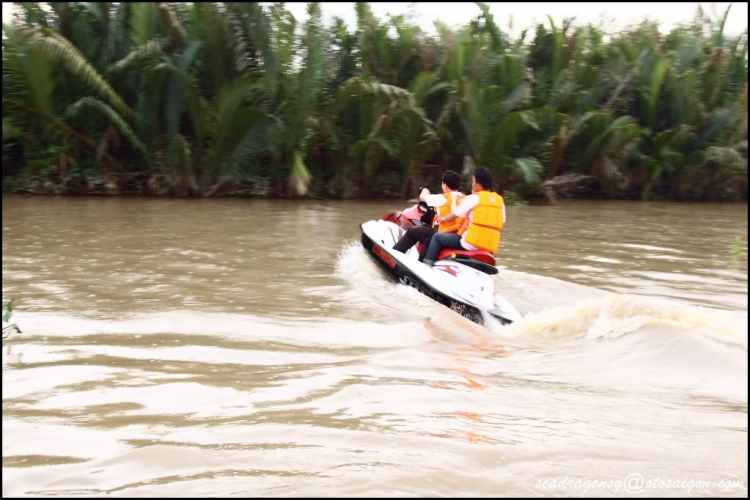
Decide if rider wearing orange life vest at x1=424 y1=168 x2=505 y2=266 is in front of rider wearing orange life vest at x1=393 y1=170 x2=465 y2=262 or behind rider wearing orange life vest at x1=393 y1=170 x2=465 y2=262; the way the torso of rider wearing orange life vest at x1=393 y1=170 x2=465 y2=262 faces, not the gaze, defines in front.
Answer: behind

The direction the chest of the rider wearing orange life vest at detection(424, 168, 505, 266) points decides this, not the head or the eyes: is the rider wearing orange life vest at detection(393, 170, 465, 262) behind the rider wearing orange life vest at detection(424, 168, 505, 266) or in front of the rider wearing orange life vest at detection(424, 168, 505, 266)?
in front

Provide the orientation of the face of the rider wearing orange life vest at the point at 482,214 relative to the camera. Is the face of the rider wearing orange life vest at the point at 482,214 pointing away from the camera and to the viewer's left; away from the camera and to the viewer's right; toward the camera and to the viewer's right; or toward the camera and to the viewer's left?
away from the camera and to the viewer's left

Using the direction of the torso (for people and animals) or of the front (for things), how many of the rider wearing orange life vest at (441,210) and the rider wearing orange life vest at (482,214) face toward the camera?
0

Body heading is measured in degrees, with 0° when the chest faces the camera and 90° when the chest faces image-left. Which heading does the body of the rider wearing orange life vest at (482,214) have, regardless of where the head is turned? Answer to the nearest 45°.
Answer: approximately 135°

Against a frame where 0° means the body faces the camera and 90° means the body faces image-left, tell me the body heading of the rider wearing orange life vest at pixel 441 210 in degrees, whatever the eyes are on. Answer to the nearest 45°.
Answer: approximately 135°
